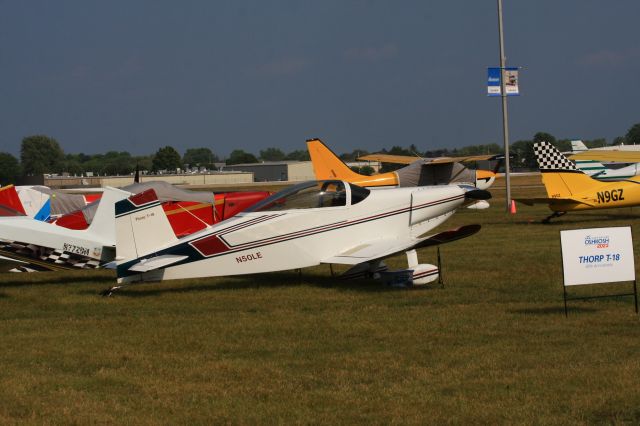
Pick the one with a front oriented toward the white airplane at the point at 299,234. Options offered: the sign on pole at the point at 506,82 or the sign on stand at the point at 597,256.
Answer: the sign on pole at the point at 506,82

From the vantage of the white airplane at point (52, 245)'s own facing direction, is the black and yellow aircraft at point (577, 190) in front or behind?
behind

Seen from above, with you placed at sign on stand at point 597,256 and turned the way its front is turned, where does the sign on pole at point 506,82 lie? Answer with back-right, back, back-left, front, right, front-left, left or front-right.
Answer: back

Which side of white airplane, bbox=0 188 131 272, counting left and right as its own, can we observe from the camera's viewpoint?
left

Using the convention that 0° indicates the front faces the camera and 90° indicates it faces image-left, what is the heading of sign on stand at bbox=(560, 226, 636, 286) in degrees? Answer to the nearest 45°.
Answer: approximately 0°

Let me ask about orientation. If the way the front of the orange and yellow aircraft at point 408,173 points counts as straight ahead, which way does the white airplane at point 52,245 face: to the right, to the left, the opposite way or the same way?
the opposite way

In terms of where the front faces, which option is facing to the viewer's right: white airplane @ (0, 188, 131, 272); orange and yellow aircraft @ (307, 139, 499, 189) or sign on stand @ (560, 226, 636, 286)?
the orange and yellow aircraft

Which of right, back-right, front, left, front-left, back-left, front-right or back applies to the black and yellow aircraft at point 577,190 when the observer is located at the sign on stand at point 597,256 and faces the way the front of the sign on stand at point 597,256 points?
back

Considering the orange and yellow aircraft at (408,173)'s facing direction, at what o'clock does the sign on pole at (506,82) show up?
The sign on pole is roughly at 1 o'clock from the orange and yellow aircraft.

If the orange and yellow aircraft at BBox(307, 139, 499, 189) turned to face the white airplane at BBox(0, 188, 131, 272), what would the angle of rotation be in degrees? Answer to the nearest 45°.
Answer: approximately 90° to its right

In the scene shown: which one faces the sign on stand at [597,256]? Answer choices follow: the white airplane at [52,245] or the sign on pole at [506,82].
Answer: the sign on pole at [506,82]

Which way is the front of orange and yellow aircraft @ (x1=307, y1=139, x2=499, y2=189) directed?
to the viewer's right

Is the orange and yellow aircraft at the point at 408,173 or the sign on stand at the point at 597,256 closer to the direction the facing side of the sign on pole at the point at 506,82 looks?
the sign on stand
